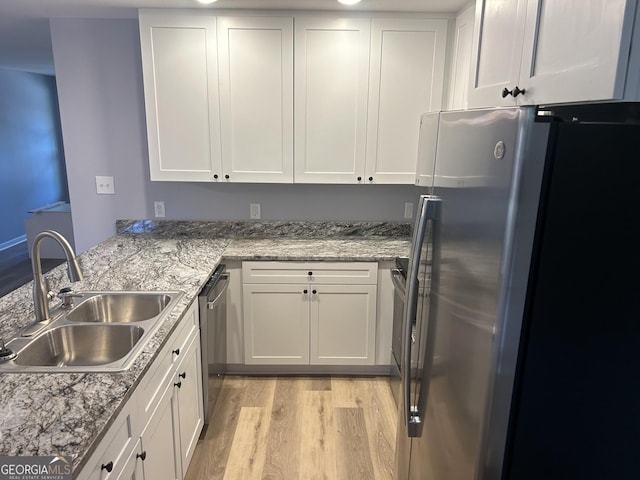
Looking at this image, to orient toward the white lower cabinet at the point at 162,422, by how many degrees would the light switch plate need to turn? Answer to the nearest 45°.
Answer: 0° — it already faces it

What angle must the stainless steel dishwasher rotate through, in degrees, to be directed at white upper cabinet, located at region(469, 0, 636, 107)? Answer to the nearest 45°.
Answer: approximately 45° to its right

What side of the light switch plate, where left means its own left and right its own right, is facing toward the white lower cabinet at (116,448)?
front

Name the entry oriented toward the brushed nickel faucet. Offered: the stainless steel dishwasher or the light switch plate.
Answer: the light switch plate

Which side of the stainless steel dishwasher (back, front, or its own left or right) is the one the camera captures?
right

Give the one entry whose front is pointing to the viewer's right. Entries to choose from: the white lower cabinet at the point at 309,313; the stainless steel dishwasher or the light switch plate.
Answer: the stainless steel dishwasher

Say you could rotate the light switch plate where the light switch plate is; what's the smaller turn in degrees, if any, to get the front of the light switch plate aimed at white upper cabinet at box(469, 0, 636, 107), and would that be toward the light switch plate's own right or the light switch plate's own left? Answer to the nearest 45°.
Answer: approximately 45° to the light switch plate's own left

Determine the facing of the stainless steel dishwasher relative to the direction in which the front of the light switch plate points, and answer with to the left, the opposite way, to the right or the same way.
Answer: to the left

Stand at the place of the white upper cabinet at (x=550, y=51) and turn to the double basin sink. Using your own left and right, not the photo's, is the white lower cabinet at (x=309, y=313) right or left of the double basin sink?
right

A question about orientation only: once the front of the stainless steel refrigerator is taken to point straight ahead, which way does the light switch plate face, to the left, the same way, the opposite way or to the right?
to the left

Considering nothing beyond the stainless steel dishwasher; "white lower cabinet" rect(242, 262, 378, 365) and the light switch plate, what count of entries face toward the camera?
2

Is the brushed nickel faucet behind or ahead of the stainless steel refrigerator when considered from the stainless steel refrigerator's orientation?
ahead

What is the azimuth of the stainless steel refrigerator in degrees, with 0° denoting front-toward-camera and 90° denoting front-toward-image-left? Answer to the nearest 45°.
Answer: approximately 45°

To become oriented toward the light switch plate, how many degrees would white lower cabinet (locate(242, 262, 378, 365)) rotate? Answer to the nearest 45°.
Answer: approximately 90° to its right

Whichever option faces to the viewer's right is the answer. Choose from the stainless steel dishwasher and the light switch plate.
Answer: the stainless steel dishwasher

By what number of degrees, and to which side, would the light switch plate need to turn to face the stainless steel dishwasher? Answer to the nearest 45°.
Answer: approximately 45° to its left
